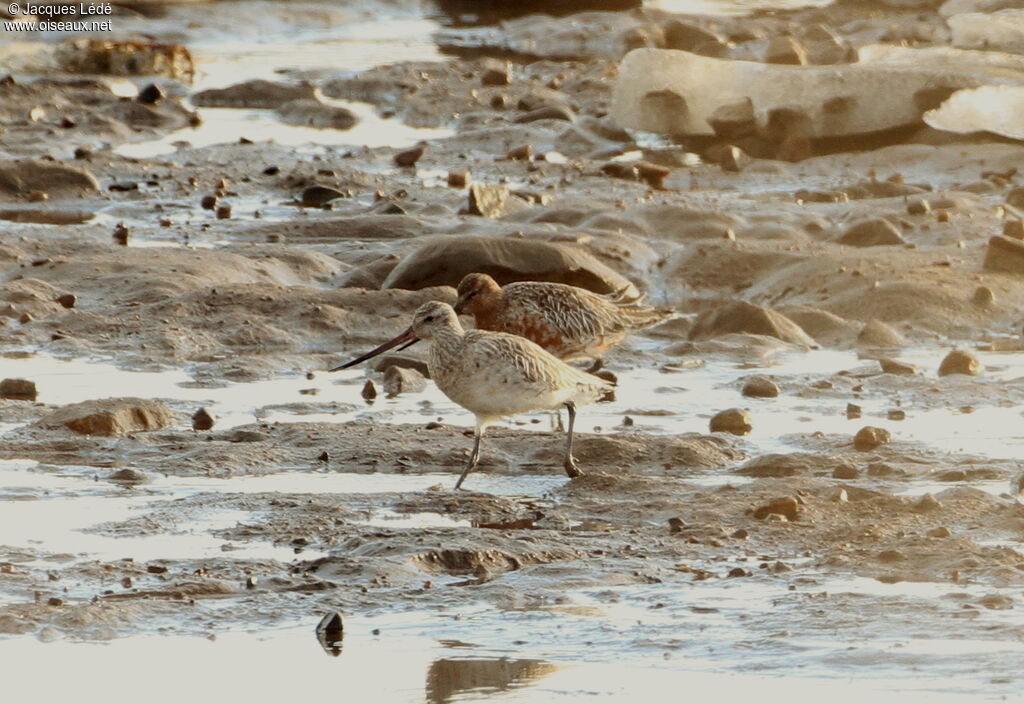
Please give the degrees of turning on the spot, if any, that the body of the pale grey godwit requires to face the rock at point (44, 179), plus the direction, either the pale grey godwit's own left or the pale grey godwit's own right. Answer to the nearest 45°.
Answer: approximately 45° to the pale grey godwit's own right

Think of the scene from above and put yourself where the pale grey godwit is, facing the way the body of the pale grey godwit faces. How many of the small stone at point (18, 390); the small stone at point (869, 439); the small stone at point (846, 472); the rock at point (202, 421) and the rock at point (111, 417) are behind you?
2

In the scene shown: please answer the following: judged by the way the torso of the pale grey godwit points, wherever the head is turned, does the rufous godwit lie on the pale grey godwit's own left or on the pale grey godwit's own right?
on the pale grey godwit's own right

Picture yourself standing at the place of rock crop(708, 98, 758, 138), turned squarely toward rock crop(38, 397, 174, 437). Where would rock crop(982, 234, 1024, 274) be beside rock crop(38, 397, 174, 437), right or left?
left

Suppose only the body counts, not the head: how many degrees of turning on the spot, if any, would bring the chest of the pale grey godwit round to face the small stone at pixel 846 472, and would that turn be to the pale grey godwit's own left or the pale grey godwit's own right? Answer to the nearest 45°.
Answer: approximately 180°

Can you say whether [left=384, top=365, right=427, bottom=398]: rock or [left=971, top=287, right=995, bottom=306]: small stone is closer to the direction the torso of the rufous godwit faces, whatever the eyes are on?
the rock

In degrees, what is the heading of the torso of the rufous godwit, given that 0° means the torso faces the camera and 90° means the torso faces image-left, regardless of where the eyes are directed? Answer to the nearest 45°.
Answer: approximately 90°

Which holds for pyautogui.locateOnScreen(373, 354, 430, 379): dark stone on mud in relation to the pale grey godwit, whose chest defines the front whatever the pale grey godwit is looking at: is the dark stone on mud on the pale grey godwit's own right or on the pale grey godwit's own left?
on the pale grey godwit's own right

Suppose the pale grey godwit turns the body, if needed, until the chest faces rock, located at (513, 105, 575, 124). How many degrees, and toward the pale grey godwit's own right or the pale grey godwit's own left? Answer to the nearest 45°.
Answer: approximately 90° to the pale grey godwit's own right

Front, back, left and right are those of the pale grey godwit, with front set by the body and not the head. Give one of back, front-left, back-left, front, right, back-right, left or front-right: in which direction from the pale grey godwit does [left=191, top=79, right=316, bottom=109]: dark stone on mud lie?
right

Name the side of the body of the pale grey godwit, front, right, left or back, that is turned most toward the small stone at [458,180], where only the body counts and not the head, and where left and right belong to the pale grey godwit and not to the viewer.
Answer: right

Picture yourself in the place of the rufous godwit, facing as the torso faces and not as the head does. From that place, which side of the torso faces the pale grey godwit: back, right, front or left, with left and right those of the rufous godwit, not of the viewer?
left

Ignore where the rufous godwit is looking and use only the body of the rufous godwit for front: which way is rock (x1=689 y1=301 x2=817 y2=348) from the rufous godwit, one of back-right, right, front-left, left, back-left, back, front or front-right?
back-right

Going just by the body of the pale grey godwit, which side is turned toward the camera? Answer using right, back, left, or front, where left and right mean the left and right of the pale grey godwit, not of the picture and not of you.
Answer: left

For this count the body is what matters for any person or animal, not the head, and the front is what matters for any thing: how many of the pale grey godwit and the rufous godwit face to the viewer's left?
2

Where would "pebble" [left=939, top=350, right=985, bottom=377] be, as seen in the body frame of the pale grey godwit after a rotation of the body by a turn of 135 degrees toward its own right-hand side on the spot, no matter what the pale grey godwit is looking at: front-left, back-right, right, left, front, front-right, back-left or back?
front
